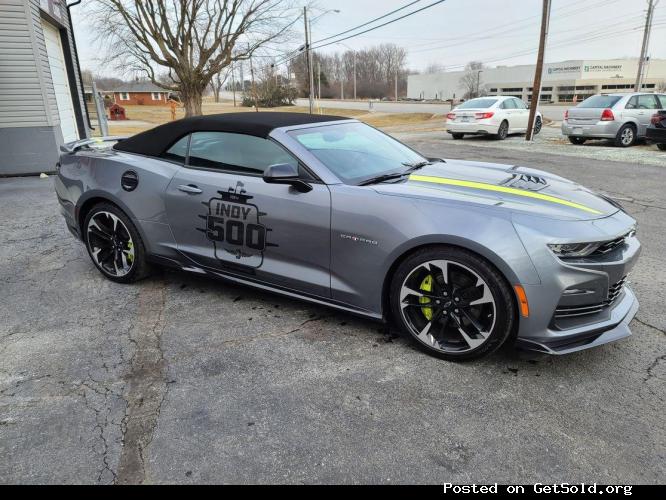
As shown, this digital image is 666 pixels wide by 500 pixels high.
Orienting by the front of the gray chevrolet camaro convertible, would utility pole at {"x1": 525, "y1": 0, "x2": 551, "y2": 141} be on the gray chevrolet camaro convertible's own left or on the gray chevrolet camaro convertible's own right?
on the gray chevrolet camaro convertible's own left

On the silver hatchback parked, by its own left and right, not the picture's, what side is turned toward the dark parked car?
right

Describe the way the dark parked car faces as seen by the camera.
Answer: facing away from the viewer and to the right of the viewer

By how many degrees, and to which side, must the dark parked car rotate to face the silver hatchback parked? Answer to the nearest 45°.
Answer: approximately 90° to its left

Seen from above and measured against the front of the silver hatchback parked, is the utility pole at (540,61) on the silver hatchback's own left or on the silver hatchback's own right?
on the silver hatchback's own left

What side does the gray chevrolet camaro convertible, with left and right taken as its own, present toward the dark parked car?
left

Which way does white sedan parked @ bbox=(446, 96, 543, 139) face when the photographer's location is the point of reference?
facing away from the viewer and to the right of the viewer

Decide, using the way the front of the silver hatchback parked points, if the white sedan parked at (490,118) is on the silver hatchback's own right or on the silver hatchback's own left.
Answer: on the silver hatchback's own left

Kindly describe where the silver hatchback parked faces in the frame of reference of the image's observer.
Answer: facing away from the viewer and to the right of the viewer

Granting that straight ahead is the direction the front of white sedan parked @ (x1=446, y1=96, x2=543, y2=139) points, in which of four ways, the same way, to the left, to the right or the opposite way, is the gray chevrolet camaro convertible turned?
to the right
